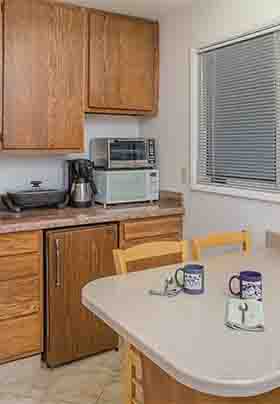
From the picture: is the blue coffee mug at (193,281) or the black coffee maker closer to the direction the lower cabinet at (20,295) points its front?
the blue coffee mug

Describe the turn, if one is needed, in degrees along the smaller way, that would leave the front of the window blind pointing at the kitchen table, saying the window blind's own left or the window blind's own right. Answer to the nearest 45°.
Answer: approximately 45° to the window blind's own left

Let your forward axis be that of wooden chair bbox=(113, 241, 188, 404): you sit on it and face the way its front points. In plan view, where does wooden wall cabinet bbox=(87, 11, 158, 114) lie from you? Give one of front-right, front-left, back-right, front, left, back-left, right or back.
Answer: back-left

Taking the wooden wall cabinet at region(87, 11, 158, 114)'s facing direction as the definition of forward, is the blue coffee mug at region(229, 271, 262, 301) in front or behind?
in front

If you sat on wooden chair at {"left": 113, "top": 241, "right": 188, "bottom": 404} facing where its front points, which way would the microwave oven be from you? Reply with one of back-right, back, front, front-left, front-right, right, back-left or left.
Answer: back-left

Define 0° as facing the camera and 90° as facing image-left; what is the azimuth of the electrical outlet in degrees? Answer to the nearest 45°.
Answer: approximately 45°

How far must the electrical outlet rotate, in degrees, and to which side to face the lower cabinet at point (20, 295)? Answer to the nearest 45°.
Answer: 0° — it already faces it
